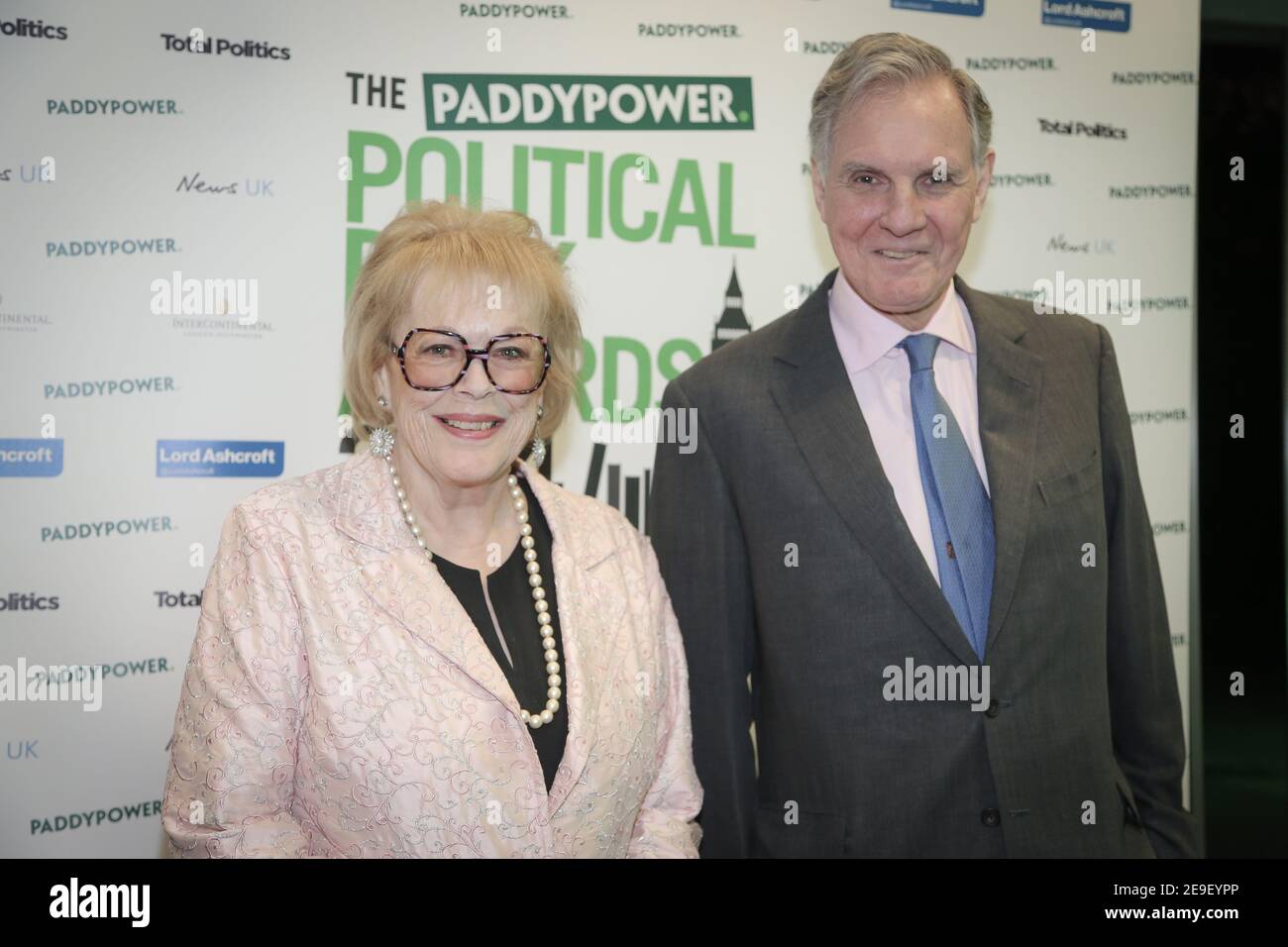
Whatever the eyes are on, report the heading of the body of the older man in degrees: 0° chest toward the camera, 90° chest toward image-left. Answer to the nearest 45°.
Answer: approximately 0°

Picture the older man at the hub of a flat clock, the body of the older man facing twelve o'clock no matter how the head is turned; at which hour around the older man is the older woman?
The older woman is roughly at 2 o'clock from the older man.
